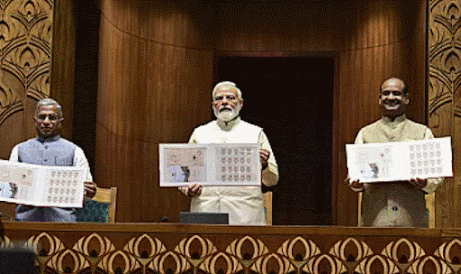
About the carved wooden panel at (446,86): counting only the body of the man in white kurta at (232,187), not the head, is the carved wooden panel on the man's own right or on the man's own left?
on the man's own left

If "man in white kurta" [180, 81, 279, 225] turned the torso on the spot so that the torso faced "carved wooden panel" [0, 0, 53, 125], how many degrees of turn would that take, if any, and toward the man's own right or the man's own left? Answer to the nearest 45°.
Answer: approximately 135° to the man's own right

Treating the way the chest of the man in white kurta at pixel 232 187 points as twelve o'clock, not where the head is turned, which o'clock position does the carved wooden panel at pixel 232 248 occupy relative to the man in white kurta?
The carved wooden panel is roughly at 12 o'clock from the man in white kurta.

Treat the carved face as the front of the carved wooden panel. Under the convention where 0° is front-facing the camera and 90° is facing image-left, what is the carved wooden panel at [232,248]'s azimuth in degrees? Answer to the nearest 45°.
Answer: approximately 0°

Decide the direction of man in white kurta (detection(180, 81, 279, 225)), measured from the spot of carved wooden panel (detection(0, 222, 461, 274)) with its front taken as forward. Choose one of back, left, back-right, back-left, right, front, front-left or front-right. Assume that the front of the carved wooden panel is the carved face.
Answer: back

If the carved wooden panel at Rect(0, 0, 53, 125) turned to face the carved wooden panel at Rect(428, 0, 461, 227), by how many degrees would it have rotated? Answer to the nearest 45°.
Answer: approximately 90° to its left

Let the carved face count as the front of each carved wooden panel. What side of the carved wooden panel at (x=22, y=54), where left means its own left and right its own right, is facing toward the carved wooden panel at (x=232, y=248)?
front

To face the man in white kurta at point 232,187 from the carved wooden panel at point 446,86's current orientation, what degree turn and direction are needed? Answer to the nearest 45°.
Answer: approximately 45° to its right

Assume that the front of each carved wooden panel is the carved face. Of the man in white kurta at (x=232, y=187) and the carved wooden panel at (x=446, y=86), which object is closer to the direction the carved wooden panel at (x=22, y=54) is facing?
the man in white kurta

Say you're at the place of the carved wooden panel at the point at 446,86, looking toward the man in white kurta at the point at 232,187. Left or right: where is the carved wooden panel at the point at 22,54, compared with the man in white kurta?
right
